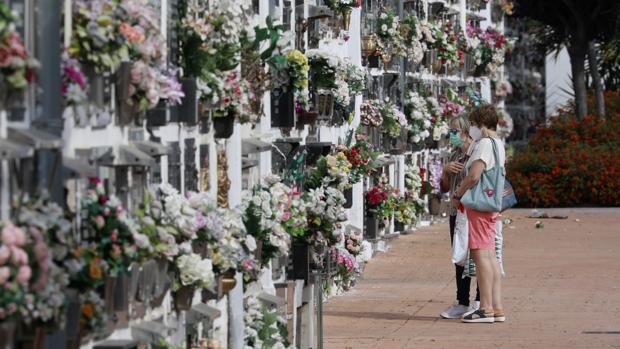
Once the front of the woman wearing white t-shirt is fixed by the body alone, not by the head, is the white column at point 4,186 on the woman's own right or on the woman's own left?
on the woman's own left

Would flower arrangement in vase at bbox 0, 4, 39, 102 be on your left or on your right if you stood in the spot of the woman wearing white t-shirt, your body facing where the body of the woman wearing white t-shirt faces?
on your left

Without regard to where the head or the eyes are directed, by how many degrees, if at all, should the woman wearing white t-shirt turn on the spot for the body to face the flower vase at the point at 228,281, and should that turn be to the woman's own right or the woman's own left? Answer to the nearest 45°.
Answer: approximately 45° to the woman's own left

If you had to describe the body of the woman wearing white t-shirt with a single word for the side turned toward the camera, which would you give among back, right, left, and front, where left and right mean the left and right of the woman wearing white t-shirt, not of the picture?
left

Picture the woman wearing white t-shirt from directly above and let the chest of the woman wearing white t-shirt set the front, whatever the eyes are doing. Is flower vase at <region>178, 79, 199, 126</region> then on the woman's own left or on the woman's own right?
on the woman's own left

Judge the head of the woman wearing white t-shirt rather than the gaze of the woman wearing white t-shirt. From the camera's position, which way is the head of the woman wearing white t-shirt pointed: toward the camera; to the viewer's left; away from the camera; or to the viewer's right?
to the viewer's left

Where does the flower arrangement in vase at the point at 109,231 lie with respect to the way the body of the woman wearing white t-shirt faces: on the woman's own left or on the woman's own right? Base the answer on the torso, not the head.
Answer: on the woman's own left
